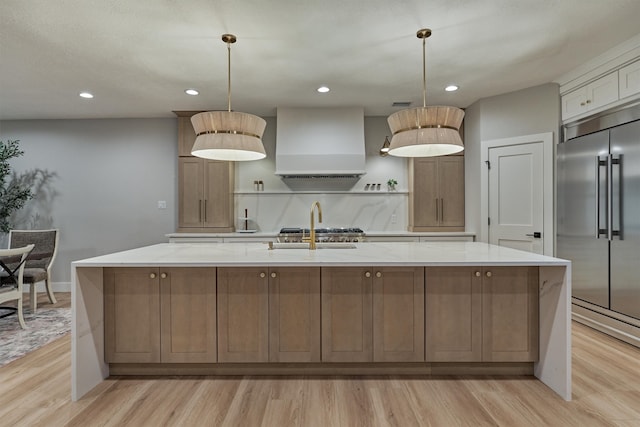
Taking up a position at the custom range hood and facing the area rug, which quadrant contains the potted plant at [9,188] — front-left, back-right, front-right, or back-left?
front-right

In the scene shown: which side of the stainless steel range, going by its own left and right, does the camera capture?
front

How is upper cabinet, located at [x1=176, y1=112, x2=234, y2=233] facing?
toward the camera

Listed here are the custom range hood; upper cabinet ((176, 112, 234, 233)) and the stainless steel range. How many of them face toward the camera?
3

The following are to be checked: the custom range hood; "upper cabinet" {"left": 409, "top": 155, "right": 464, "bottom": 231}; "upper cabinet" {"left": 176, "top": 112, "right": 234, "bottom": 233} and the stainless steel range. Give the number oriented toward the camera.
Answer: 4

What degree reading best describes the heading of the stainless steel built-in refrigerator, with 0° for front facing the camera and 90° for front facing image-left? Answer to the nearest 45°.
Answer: approximately 45°

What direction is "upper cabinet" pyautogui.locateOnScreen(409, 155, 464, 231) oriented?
toward the camera

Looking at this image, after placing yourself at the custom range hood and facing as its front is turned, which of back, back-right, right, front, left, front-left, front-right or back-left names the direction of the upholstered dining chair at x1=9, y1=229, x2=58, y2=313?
right

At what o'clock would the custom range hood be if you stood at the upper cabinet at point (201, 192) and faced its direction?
The custom range hood is roughly at 10 o'clock from the upper cabinet.

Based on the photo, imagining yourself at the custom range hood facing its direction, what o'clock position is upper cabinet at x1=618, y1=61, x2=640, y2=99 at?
The upper cabinet is roughly at 10 o'clock from the custom range hood.

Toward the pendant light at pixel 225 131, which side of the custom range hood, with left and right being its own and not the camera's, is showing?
front

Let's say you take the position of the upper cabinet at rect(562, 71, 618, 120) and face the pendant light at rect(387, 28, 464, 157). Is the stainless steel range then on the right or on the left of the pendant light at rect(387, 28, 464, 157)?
right

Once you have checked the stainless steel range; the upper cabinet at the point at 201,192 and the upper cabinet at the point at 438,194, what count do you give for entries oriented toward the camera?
3

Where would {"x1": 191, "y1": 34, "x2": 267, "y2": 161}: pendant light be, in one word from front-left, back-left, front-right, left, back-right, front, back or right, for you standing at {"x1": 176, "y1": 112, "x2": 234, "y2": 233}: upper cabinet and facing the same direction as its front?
front
